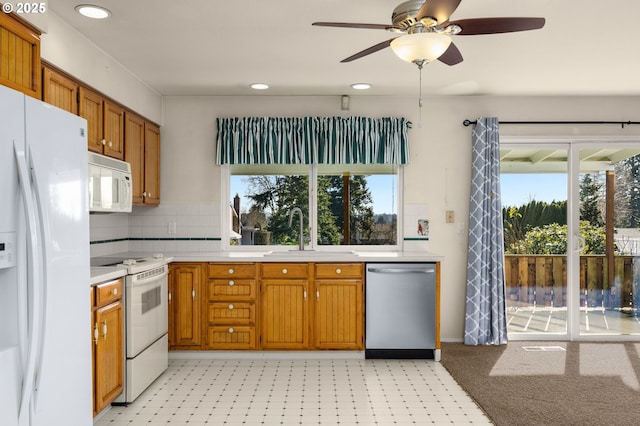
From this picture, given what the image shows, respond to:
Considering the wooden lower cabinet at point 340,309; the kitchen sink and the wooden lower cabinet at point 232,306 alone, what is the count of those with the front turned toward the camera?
3

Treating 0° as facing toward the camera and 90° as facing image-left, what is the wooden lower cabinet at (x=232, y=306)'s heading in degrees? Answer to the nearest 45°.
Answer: approximately 0°

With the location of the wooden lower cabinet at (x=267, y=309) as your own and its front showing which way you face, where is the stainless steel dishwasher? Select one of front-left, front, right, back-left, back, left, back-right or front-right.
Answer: left

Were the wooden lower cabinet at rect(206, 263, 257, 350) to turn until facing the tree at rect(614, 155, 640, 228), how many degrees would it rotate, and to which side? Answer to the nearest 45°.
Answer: approximately 90° to its left

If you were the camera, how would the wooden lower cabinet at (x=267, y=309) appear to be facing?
facing the viewer

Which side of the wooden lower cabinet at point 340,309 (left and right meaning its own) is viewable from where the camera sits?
front

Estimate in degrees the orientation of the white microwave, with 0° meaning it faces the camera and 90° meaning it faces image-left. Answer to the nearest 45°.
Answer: approximately 315°

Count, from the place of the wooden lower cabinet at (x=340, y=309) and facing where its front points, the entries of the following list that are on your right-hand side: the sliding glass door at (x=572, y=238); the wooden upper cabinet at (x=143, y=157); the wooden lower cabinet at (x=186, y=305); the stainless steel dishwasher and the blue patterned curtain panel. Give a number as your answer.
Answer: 2

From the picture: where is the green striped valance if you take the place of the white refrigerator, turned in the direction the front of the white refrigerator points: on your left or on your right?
on your left

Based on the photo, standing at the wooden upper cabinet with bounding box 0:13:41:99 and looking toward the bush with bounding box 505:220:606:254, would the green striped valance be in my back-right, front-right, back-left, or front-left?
front-left

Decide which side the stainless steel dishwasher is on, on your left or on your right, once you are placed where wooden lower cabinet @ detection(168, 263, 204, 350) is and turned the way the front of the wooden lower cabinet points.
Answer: on your left

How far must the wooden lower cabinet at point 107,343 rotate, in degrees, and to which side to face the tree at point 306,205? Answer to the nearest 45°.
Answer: approximately 90° to its left
